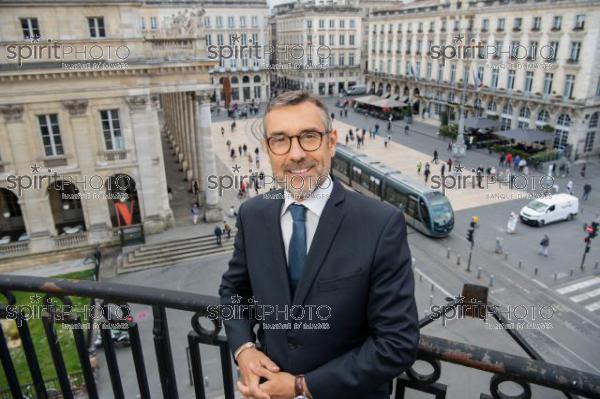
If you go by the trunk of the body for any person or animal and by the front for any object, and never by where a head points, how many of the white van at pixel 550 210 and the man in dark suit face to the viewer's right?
0

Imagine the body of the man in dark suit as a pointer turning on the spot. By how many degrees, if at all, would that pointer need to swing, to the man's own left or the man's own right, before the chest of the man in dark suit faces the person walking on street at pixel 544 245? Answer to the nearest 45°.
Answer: approximately 180°

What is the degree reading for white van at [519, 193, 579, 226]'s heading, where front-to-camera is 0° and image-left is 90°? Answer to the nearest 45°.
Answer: approximately 45°

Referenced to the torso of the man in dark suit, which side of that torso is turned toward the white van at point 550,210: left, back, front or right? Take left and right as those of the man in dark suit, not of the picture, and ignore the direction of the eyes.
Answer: back

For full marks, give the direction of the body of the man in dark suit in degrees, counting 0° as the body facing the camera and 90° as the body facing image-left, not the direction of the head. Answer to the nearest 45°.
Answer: approximately 45°

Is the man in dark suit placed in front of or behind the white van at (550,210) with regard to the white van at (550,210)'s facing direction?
in front

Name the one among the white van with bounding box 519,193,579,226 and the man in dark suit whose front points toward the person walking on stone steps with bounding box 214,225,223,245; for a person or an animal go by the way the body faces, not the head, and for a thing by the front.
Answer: the white van

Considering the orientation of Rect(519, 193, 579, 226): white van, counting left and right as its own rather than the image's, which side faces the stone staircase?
front

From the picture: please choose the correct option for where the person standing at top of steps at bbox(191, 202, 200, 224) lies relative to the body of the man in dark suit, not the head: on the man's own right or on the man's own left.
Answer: on the man's own right

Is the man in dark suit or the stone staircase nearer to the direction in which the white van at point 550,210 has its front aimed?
the stone staircase

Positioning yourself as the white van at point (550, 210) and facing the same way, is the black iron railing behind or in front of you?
in front

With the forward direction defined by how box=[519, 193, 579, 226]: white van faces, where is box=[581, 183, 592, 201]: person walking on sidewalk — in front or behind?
behind

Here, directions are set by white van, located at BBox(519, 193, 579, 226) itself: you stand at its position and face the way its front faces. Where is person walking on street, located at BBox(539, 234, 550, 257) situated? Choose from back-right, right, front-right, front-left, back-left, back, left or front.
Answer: front-left
